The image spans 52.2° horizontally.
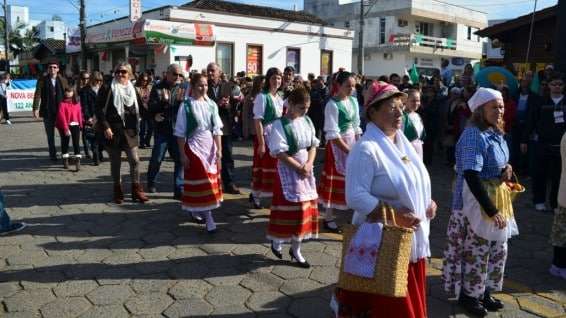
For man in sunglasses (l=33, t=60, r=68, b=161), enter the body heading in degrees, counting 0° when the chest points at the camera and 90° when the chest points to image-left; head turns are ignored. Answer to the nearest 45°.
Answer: approximately 0°

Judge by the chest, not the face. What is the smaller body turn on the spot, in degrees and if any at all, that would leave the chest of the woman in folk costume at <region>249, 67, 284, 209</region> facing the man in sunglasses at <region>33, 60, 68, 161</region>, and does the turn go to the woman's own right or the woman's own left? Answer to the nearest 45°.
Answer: approximately 180°

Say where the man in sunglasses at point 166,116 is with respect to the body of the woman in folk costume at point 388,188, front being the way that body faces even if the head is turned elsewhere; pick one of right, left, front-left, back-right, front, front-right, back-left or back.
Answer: back

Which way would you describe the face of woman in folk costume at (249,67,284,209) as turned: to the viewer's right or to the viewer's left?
to the viewer's right

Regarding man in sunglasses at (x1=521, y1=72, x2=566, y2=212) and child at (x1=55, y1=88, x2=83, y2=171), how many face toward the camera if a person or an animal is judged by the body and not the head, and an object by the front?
2

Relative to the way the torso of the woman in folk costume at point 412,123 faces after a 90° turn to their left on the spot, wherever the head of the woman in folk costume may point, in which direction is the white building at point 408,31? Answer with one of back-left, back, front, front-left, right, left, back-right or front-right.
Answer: front-left

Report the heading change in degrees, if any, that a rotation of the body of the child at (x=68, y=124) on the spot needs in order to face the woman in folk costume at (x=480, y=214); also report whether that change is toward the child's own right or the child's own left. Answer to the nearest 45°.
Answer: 0° — they already face them

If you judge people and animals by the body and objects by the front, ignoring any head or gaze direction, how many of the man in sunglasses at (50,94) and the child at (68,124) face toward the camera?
2

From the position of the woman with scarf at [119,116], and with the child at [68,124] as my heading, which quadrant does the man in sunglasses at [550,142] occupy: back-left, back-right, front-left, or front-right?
back-right

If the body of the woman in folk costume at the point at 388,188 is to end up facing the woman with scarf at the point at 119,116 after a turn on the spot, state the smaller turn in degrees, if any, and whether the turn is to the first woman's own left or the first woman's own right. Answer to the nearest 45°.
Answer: approximately 180°
